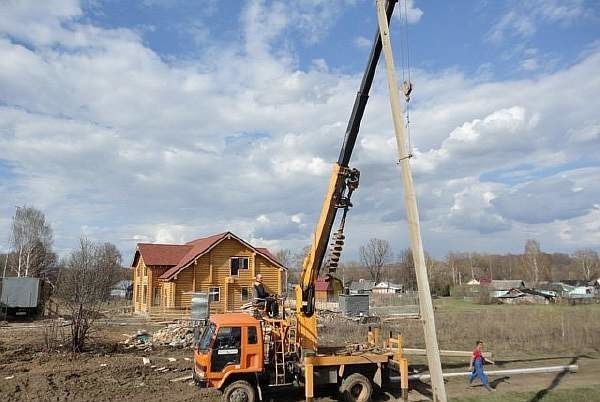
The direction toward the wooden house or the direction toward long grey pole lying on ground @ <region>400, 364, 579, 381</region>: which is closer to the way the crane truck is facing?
the wooden house

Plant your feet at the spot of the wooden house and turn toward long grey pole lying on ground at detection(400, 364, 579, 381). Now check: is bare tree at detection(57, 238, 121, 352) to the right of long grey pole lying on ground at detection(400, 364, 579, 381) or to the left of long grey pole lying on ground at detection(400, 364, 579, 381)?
right

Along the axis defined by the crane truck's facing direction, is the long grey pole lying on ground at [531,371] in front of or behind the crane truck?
behind

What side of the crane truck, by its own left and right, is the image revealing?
left

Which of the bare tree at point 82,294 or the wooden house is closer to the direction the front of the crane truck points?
the bare tree

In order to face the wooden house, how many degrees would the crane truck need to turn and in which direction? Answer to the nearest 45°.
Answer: approximately 90° to its right

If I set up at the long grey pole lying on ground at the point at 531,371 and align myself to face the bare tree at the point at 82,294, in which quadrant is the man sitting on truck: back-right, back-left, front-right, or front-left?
front-left
